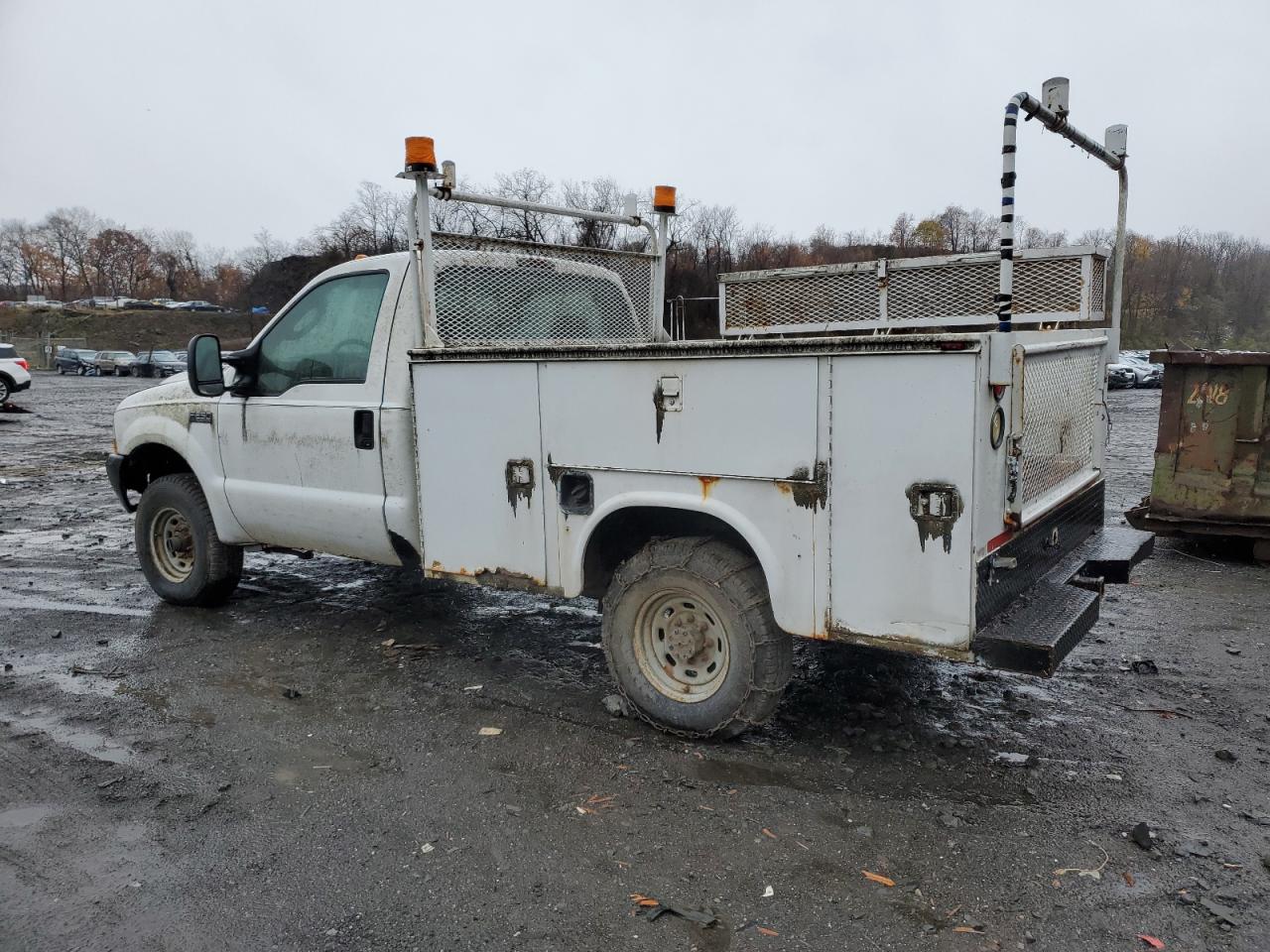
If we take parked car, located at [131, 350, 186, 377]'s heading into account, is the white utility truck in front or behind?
in front

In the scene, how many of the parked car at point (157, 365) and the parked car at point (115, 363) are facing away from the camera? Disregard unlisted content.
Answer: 0

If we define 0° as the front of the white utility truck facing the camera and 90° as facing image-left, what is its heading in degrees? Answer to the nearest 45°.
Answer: approximately 135°

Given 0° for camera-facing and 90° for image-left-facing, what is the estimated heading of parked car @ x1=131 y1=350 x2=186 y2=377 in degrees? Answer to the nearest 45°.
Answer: approximately 315°

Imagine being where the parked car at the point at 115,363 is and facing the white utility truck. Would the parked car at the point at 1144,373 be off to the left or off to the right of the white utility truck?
left

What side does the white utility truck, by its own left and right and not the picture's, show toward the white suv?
front

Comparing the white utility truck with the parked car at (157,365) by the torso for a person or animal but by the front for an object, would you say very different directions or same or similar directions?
very different directions

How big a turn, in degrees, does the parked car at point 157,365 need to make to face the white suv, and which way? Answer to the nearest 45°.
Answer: approximately 45° to its right

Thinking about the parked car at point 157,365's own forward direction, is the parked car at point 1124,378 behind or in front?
in front
